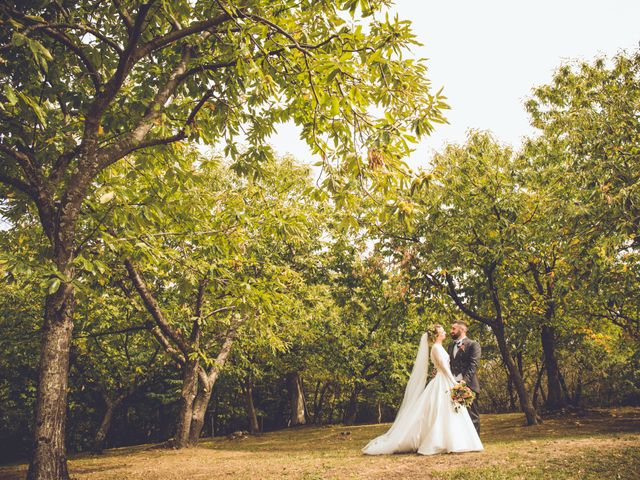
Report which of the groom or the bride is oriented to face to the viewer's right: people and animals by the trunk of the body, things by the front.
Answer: the bride

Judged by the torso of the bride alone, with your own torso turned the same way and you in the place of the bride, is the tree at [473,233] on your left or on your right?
on your left

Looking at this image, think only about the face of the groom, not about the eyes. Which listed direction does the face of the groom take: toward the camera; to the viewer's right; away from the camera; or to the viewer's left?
to the viewer's left

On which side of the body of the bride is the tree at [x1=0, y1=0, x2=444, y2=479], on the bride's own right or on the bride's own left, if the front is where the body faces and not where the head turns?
on the bride's own right

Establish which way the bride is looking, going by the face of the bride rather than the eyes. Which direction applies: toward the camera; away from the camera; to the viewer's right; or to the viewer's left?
to the viewer's right

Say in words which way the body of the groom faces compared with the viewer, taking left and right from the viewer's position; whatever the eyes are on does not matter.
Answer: facing the viewer and to the left of the viewer

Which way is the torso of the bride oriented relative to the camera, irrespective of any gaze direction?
to the viewer's right

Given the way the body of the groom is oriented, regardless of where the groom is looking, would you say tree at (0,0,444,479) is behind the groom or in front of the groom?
in front

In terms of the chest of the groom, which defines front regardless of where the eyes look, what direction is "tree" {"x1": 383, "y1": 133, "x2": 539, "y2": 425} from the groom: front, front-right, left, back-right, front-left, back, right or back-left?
back-right

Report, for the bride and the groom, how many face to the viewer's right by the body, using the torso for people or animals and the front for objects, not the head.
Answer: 1
